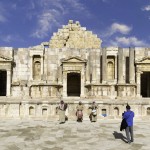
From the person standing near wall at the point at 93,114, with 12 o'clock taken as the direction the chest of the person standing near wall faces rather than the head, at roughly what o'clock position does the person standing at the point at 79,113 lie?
The person standing is roughly at 3 o'clock from the person standing near wall.

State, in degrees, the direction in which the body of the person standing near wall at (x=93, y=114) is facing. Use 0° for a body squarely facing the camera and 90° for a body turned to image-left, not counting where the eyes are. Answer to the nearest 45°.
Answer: approximately 0°

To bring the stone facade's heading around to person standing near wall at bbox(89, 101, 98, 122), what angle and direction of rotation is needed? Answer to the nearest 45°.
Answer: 0° — it already faces them

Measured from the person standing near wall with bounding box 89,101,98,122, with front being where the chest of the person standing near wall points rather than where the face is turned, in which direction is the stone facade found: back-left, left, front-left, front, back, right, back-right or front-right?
back

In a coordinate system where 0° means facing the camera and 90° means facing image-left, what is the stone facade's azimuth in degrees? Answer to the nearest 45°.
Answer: approximately 0°

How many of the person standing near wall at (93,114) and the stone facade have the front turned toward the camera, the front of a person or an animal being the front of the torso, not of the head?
2
